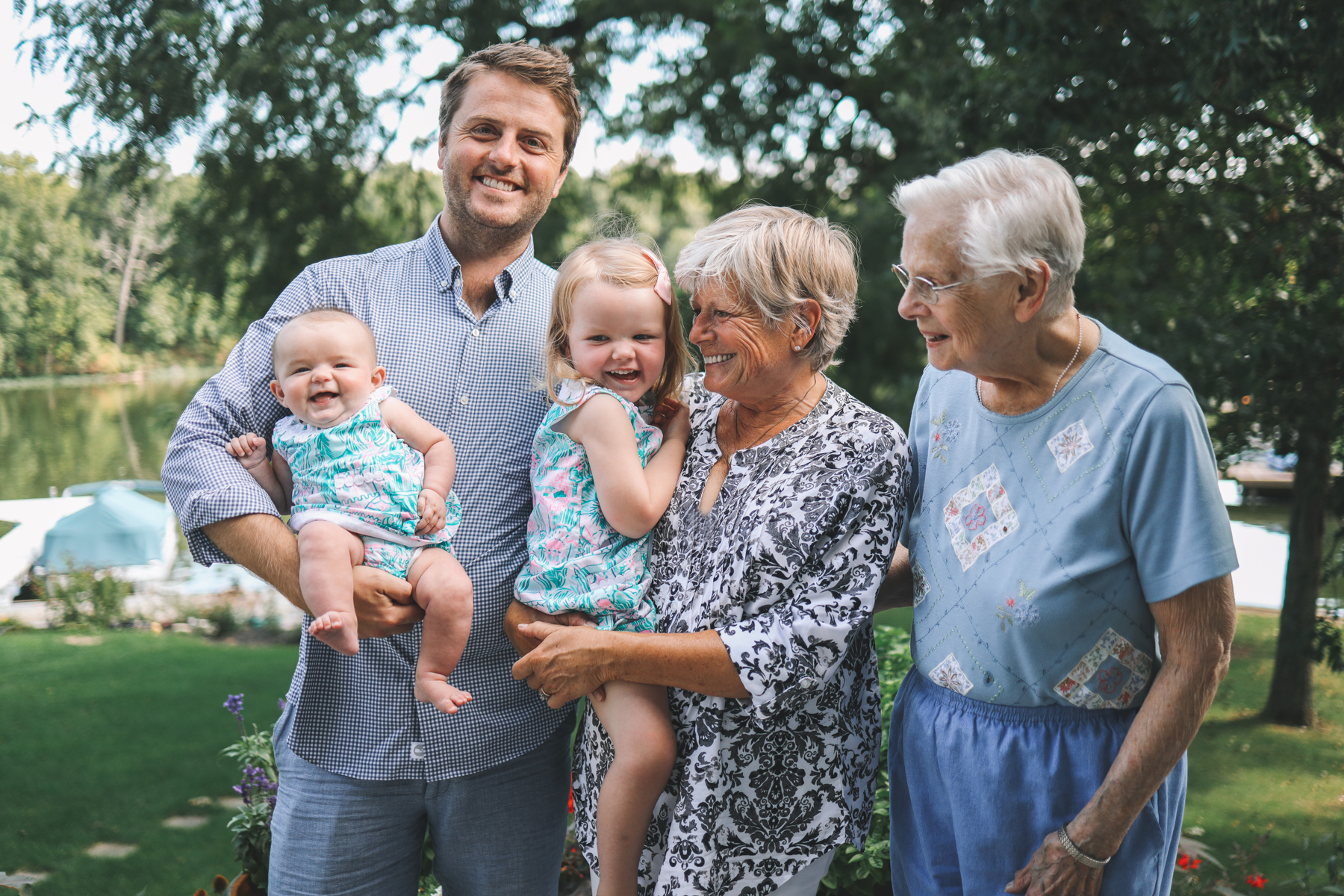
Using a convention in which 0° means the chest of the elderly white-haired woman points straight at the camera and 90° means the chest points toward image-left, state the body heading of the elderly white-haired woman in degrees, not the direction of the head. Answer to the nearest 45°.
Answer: approximately 45°

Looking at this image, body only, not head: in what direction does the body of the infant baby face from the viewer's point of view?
toward the camera

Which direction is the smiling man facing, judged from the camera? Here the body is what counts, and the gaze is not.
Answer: toward the camera

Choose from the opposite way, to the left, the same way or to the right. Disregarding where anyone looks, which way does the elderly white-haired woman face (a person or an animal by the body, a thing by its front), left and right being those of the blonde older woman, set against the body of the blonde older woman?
the same way

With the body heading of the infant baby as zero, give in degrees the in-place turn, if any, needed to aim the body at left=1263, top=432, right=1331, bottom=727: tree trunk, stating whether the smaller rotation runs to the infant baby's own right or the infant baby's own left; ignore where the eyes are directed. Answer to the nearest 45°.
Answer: approximately 135° to the infant baby's own left

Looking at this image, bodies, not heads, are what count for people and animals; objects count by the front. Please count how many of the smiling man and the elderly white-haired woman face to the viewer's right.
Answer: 0

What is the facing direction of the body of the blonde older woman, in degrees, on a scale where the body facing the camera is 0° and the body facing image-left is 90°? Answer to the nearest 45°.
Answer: approximately 45°

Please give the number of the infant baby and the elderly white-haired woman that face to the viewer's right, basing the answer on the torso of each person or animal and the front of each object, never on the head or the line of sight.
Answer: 0

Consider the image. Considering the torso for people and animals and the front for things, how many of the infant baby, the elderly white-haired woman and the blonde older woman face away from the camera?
0

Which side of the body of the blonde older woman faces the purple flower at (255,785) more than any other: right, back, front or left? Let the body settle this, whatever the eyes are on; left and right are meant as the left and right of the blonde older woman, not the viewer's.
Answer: right

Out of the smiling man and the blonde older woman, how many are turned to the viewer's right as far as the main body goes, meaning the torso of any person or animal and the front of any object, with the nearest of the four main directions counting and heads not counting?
0

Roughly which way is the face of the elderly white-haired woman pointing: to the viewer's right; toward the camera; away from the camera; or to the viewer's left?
to the viewer's left
